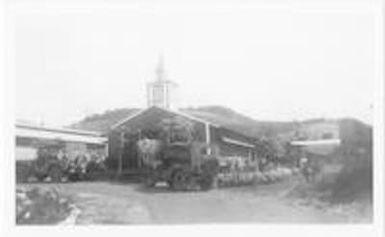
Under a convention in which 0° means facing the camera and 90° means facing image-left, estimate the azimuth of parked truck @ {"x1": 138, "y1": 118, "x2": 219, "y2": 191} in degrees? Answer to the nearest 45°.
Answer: approximately 315°
